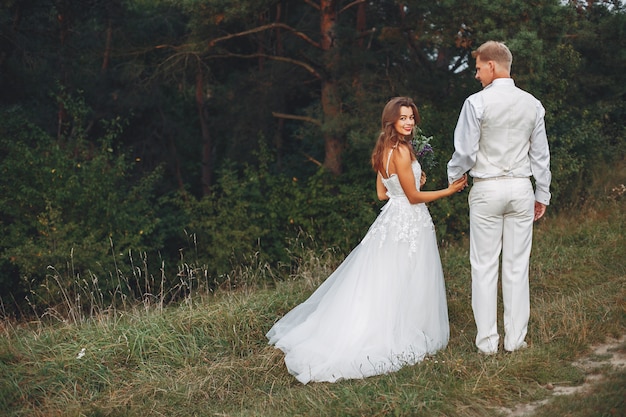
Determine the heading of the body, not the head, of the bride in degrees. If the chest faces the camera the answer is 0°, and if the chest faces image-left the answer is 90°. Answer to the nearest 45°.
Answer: approximately 225°

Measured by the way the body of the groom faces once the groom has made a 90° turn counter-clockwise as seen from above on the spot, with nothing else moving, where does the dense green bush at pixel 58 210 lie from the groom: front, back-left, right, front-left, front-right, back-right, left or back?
front-right

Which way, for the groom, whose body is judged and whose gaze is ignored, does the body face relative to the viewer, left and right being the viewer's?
facing away from the viewer

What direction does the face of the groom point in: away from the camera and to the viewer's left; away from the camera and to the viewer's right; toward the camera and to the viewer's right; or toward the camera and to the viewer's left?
away from the camera and to the viewer's left
